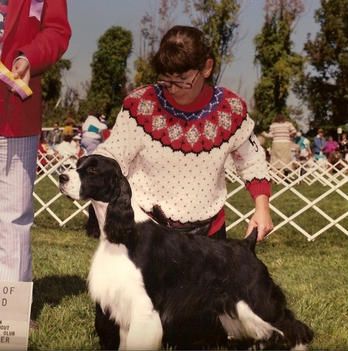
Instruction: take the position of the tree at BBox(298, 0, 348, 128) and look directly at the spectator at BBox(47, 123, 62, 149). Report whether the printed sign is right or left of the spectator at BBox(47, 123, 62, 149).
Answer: left

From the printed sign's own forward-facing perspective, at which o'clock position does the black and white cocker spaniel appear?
The black and white cocker spaniel is roughly at 9 o'clock from the printed sign.

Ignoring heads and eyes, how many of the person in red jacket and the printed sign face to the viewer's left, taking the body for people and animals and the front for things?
0

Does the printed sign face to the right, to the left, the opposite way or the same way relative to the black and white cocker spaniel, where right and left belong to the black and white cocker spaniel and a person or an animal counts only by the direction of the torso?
to the left

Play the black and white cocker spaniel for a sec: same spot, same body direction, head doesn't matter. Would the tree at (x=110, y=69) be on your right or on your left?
on your right

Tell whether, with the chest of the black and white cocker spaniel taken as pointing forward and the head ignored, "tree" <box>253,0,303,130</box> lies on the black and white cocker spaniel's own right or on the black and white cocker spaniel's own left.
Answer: on the black and white cocker spaniel's own right

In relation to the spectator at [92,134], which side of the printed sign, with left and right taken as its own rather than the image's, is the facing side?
back

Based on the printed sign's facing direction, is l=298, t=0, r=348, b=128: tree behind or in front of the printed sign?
behind

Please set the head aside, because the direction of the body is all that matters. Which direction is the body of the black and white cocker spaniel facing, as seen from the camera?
to the viewer's left

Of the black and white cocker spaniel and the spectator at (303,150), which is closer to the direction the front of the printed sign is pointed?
the black and white cocker spaniel
